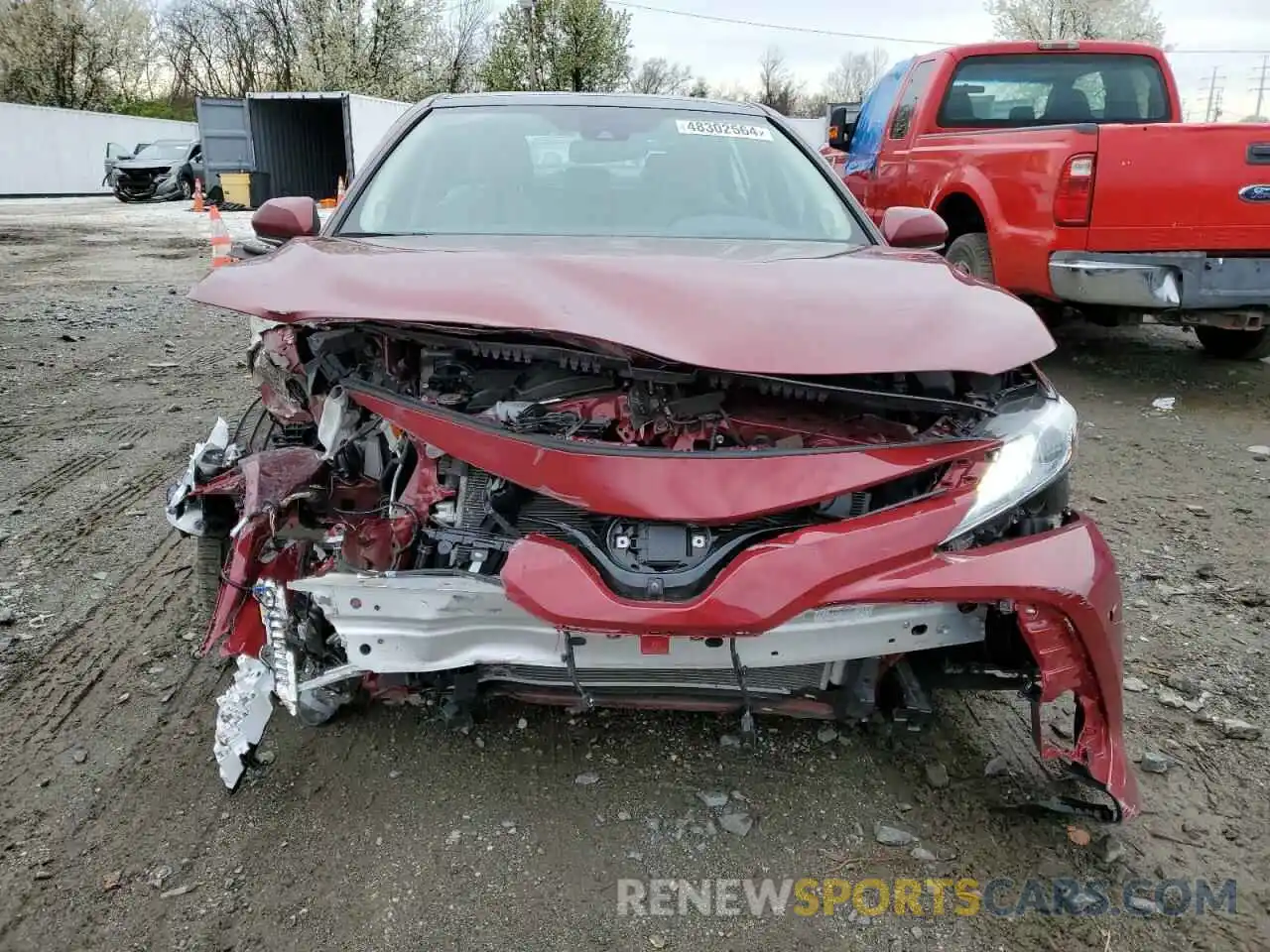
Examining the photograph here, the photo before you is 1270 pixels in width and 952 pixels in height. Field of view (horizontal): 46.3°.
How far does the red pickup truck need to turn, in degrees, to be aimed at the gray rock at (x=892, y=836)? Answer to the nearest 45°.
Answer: approximately 135° to its left

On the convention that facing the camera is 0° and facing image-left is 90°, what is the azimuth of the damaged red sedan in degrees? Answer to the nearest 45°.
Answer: approximately 0°

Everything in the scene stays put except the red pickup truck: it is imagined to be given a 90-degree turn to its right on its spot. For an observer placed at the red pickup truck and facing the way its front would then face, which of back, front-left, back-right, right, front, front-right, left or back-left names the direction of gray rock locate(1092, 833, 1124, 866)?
back-right

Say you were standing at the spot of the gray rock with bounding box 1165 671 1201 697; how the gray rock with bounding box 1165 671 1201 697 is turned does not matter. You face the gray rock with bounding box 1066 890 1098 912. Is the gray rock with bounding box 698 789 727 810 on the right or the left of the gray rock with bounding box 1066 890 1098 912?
right

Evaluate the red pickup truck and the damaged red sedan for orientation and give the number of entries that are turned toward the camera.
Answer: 1

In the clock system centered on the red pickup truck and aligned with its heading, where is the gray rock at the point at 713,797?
The gray rock is roughly at 8 o'clock from the red pickup truck.

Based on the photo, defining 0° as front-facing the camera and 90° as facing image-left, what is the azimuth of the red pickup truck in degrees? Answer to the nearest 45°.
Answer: approximately 135°

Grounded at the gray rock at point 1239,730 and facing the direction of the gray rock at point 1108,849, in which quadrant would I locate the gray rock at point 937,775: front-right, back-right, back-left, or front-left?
front-right

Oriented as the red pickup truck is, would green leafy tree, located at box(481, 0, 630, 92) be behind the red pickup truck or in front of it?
in front

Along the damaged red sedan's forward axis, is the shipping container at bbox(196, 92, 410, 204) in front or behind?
behind

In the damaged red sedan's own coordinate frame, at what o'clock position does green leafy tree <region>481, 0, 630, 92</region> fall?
The green leafy tree is roughly at 6 o'clock from the damaged red sedan.

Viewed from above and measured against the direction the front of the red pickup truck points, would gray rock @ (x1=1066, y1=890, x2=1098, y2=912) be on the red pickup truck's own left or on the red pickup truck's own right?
on the red pickup truck's own left

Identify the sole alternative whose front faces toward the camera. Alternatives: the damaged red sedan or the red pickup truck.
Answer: the damaged red sedan

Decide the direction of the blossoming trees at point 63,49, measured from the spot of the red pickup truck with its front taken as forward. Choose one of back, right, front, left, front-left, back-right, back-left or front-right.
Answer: front
